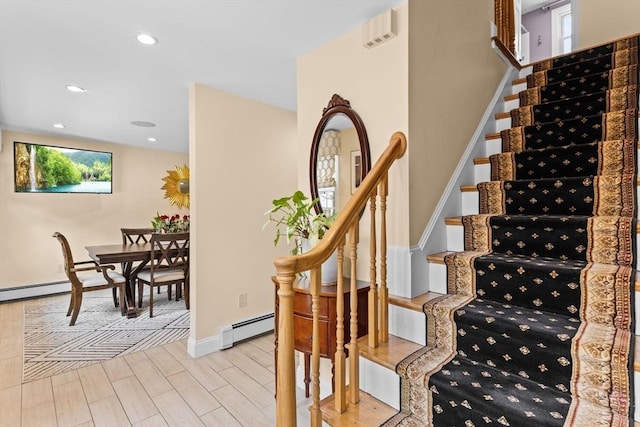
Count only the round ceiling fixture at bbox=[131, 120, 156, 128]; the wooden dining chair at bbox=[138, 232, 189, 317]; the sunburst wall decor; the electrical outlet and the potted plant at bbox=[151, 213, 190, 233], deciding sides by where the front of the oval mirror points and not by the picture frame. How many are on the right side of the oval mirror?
5

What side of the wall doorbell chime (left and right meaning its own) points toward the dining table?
right

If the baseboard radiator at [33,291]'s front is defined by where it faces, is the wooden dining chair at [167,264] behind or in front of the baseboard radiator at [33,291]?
in front

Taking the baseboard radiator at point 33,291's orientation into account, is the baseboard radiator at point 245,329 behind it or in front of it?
in front

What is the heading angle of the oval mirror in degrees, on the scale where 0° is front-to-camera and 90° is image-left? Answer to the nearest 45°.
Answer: approximately 45°

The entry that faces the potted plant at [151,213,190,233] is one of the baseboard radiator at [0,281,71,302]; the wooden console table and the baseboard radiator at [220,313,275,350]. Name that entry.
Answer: the baseboard radiator at [0,281,71,302]

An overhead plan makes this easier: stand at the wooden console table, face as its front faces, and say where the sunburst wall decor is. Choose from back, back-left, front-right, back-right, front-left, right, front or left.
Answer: right

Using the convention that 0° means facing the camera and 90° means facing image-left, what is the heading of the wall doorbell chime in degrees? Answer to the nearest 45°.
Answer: approximately 45°

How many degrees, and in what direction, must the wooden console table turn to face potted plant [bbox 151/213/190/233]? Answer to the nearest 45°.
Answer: approximately 90° to its right

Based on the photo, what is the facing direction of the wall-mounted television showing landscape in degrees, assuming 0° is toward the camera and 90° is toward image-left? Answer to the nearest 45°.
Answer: approximately 315°

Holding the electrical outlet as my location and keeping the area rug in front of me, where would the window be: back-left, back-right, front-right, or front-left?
back-right
